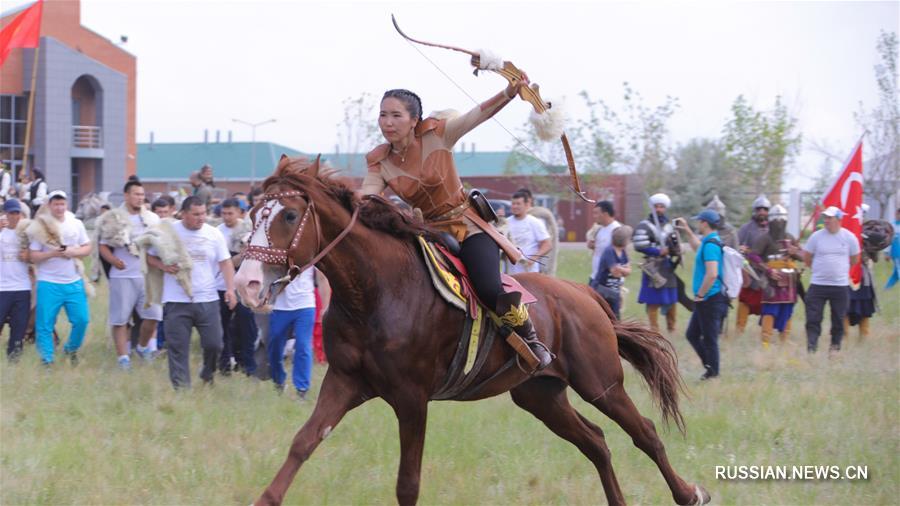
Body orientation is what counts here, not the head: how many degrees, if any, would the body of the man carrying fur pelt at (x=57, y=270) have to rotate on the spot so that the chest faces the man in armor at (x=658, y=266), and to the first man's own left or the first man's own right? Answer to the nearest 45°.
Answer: approximately 90° to the first man's own left

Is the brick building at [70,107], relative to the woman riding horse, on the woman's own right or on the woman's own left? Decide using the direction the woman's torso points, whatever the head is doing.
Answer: on the woman's own right

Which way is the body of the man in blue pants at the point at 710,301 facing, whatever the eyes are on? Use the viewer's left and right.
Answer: facing to the left of the viewer

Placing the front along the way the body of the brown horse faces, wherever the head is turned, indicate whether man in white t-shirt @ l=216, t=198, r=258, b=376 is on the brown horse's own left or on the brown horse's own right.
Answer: on the brown horse's own right

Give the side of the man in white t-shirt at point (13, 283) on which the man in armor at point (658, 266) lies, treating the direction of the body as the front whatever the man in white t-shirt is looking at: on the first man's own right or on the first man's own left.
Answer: on the first man's own left

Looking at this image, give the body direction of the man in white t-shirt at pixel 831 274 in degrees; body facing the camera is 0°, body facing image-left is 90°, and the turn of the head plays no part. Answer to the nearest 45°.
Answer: approximately 0°

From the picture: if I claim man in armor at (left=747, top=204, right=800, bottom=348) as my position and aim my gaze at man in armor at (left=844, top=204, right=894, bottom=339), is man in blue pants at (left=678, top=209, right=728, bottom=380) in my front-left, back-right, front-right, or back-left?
back-right

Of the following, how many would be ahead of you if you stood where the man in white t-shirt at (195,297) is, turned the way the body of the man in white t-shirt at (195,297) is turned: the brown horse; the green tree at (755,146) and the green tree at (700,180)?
1
